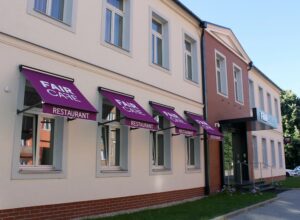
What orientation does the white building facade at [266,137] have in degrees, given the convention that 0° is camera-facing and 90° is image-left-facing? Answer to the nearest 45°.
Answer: approximately 315°

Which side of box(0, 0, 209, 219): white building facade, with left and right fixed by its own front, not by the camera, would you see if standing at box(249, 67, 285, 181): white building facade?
left

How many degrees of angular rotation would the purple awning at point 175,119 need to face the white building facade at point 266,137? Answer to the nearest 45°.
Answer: approximately 90° to its left

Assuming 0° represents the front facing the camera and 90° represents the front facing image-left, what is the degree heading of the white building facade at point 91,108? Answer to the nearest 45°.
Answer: approximately 315°

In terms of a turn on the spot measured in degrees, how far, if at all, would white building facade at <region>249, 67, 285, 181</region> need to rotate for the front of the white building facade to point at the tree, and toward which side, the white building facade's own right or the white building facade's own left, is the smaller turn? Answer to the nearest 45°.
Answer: approximately 135° to the white building facade's own left

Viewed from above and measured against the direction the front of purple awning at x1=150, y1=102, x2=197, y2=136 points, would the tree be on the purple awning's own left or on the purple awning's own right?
on the purple awning's own left

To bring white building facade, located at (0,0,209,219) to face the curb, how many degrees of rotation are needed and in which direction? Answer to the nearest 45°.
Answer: approximately 45° to its left

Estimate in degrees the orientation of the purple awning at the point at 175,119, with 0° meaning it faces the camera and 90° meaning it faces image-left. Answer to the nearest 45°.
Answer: approximately 315°

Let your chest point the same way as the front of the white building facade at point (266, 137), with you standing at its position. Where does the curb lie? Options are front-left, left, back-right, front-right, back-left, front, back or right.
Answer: front-right

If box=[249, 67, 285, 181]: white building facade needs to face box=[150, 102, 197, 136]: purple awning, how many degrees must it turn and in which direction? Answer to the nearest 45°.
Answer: approximately 45° to its right
